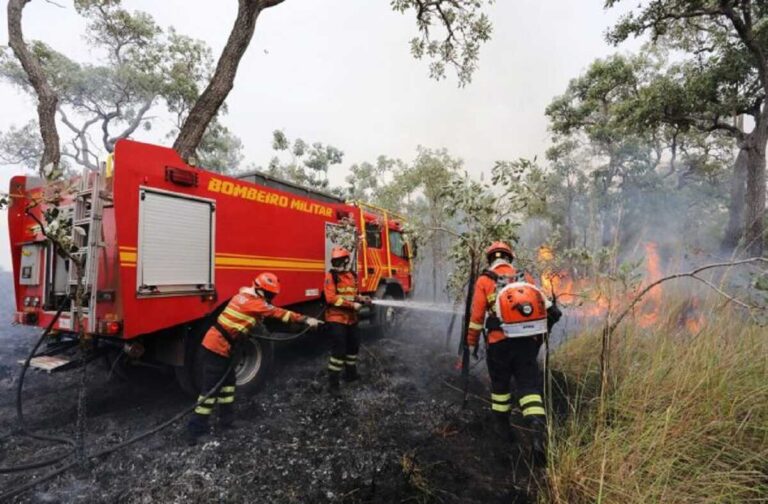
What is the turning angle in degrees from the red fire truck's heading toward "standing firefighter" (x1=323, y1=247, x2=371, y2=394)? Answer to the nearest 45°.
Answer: approximately 45° to its right

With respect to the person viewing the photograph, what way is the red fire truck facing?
facing away from the viewer and to the right of the viewer

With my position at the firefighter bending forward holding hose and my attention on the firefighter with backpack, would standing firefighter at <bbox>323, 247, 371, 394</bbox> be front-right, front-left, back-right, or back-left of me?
front-left

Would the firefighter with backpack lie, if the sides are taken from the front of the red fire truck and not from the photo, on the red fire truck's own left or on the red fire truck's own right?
on the red fire truck's own right

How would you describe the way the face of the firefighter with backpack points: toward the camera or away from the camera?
away from the camera
